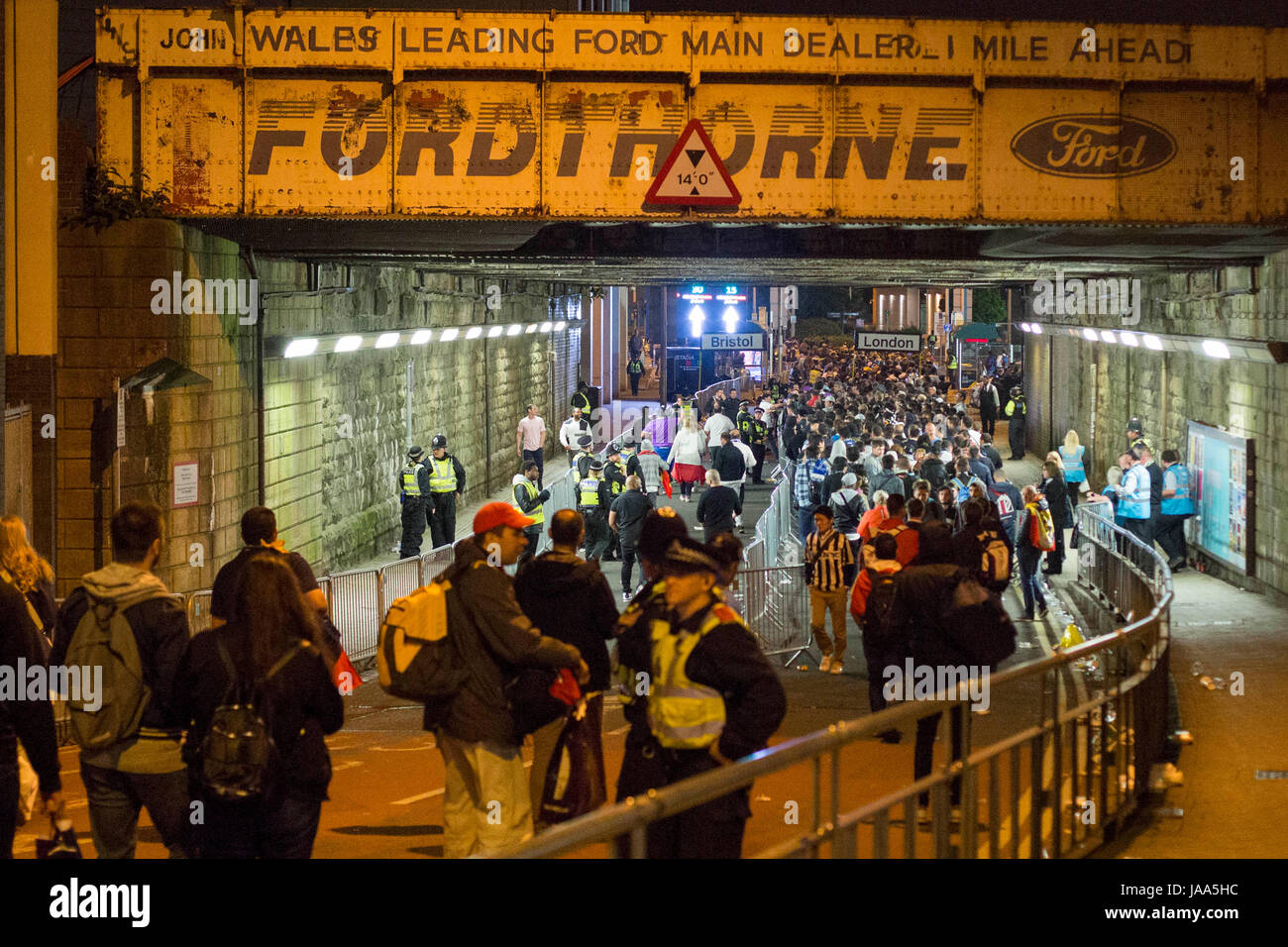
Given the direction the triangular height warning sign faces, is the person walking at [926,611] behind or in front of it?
in front

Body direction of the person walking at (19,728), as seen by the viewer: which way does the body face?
away from the camera

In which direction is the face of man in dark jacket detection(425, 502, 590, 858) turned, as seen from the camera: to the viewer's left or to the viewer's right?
to the viewer's right

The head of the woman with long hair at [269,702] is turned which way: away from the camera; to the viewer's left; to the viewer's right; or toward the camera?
away from the camera

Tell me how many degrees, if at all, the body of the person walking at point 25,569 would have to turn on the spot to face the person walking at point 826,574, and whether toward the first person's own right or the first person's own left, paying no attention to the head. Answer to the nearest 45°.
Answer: approximately 45° to the first person's own right

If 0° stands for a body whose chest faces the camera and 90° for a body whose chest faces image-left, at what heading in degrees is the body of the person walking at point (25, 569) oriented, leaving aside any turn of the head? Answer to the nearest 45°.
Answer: approximately 180°

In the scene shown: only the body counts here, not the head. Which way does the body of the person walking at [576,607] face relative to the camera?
away from the camera
